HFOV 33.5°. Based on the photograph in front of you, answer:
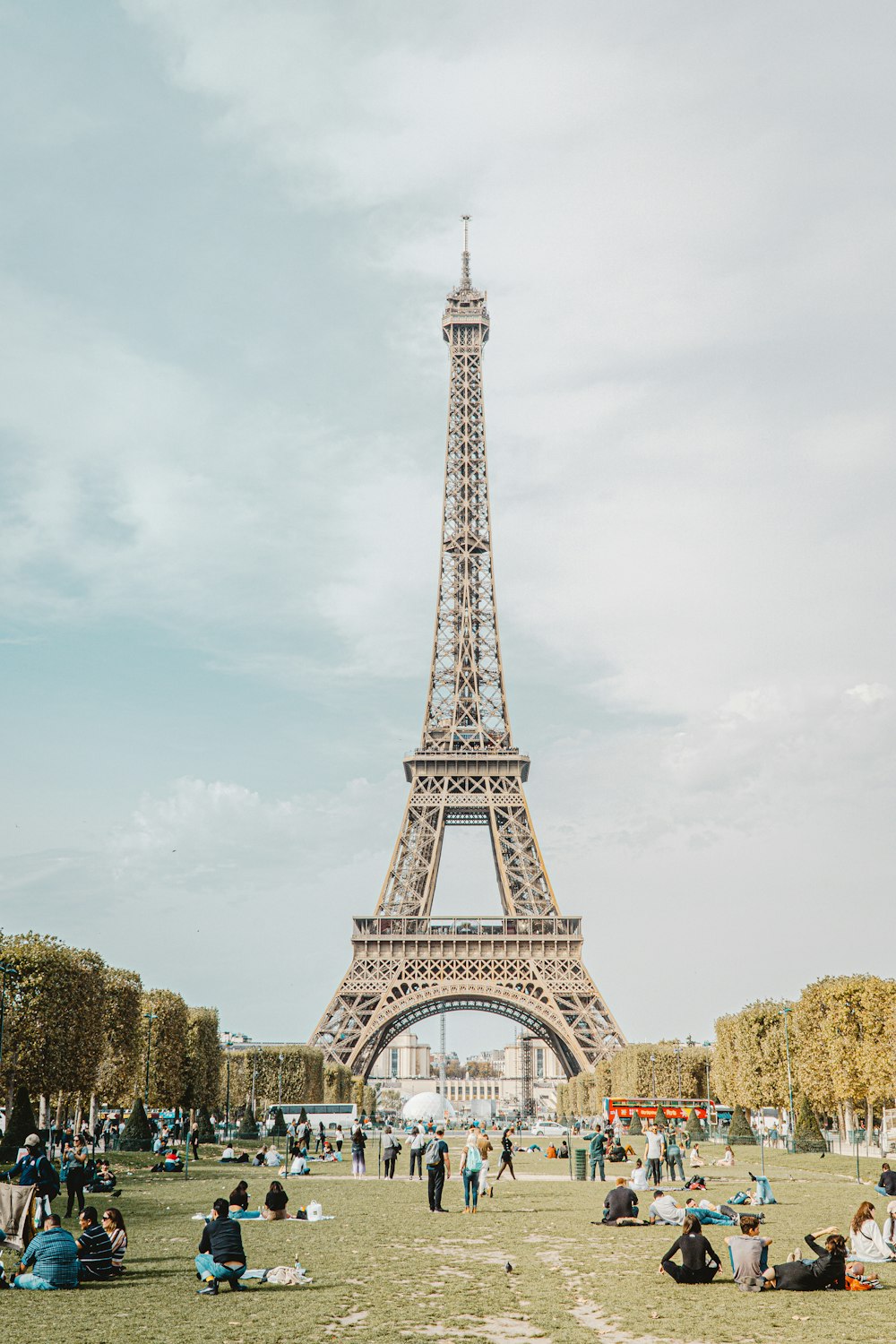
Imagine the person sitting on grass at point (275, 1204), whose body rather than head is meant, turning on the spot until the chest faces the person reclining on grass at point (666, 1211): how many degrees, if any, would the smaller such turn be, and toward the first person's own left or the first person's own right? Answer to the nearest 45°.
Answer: approximately 90° to the first person's own right

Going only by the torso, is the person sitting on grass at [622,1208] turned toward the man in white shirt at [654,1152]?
yes

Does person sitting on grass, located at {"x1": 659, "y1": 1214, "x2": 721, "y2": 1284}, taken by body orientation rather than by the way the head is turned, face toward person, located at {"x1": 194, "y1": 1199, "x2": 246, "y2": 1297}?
no

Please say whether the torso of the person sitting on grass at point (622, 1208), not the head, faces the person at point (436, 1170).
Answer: no

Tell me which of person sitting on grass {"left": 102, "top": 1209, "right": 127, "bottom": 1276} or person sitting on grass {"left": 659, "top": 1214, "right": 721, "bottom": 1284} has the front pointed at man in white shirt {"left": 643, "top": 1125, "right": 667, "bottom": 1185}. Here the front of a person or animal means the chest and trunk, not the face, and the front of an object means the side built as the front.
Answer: person sitting on grass {"left": 659, "top": 1214, "right": 721, "bottom": 1284}

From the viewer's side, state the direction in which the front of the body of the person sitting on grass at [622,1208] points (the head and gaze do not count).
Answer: away from the camera

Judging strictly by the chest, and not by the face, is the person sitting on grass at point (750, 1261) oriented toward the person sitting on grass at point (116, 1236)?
no

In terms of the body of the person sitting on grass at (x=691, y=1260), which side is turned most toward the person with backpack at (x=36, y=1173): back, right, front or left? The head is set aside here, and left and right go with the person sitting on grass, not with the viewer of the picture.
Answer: left

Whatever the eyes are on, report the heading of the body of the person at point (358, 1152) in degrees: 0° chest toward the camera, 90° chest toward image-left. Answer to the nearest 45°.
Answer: approximately 180°

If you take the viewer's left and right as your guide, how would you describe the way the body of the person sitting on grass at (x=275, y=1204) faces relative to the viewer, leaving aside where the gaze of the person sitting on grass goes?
facing away from the viewer

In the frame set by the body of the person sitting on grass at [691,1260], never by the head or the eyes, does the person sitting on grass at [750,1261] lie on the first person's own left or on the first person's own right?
on the first person's own right

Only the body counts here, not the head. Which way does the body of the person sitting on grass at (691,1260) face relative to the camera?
away from the camera

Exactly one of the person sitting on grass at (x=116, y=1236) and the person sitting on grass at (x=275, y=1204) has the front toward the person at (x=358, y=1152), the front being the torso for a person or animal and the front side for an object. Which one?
the person sitting on grass at (x=275, y=1204)

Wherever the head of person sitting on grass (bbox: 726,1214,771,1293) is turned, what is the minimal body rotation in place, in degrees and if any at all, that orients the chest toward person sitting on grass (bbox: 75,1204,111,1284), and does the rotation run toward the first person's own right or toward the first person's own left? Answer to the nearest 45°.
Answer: approximately 90° to the first person's own left

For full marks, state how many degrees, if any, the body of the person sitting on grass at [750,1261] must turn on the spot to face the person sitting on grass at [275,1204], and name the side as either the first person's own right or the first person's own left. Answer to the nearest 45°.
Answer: approximately 45° to the first person's own left

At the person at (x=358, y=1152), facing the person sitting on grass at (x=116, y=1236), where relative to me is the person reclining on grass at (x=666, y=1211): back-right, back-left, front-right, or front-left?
front-left

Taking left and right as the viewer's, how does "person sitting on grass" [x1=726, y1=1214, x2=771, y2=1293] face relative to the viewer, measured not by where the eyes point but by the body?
facing away from the viewer
